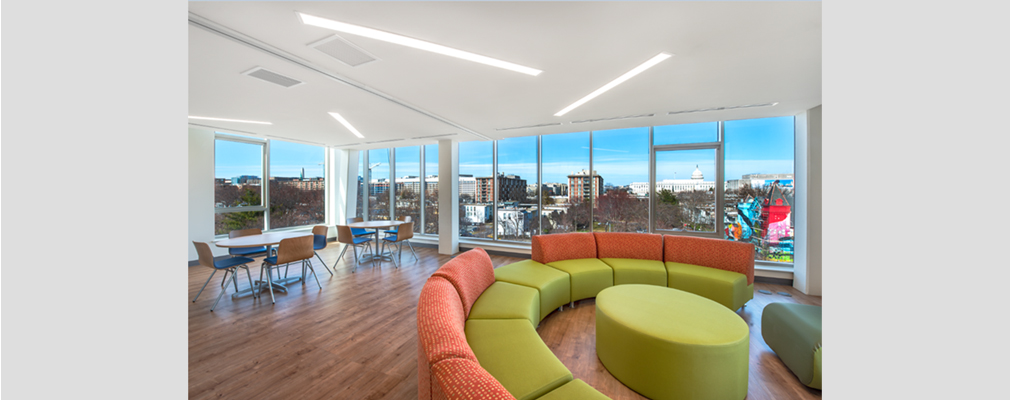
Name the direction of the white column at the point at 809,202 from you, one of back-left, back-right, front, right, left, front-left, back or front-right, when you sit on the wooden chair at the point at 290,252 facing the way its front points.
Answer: back

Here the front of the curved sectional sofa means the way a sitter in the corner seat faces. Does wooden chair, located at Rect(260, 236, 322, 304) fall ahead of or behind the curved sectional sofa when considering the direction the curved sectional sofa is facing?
behind

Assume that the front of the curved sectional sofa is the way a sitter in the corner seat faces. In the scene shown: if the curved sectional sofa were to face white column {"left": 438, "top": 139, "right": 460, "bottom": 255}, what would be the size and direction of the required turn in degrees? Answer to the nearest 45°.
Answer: approximately 180°

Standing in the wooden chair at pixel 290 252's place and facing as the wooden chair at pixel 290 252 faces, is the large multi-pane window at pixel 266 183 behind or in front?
in front

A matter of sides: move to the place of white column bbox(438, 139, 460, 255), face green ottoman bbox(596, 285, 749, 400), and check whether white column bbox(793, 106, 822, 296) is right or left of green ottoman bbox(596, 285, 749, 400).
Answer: left

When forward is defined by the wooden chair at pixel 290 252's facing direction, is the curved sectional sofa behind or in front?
behind

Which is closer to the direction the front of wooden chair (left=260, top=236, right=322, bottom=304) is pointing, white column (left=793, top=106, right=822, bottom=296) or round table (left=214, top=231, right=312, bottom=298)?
the round table

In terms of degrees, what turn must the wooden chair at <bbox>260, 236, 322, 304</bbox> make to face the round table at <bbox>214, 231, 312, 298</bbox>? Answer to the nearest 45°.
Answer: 0° — it already faces it

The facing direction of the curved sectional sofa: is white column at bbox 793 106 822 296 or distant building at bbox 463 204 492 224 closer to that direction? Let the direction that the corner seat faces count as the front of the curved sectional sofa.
the white column

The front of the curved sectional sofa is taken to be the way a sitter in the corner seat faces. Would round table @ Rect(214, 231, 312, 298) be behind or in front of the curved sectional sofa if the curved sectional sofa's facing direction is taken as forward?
behind

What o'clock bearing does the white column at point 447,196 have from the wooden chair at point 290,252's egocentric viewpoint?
The white column is roughly at 4 o'clock from the wooden chair.

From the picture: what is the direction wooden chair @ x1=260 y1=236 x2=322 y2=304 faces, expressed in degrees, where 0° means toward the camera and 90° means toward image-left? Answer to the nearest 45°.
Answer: approximately 135°

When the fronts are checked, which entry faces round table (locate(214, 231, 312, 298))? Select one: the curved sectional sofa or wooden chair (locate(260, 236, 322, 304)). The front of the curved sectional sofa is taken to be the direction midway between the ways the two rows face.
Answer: the wooden chair

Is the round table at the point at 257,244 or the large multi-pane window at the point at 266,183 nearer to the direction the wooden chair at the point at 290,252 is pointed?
the round table

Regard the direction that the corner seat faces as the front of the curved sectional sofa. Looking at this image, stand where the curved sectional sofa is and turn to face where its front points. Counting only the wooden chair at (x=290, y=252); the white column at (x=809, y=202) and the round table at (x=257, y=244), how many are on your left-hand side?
1

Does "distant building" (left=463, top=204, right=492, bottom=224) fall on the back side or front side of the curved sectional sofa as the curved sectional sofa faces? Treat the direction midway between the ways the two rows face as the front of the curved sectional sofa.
on the back side

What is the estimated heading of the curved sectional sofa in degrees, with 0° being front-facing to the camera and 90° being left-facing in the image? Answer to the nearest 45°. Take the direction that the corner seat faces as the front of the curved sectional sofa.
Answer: approximately 315°
